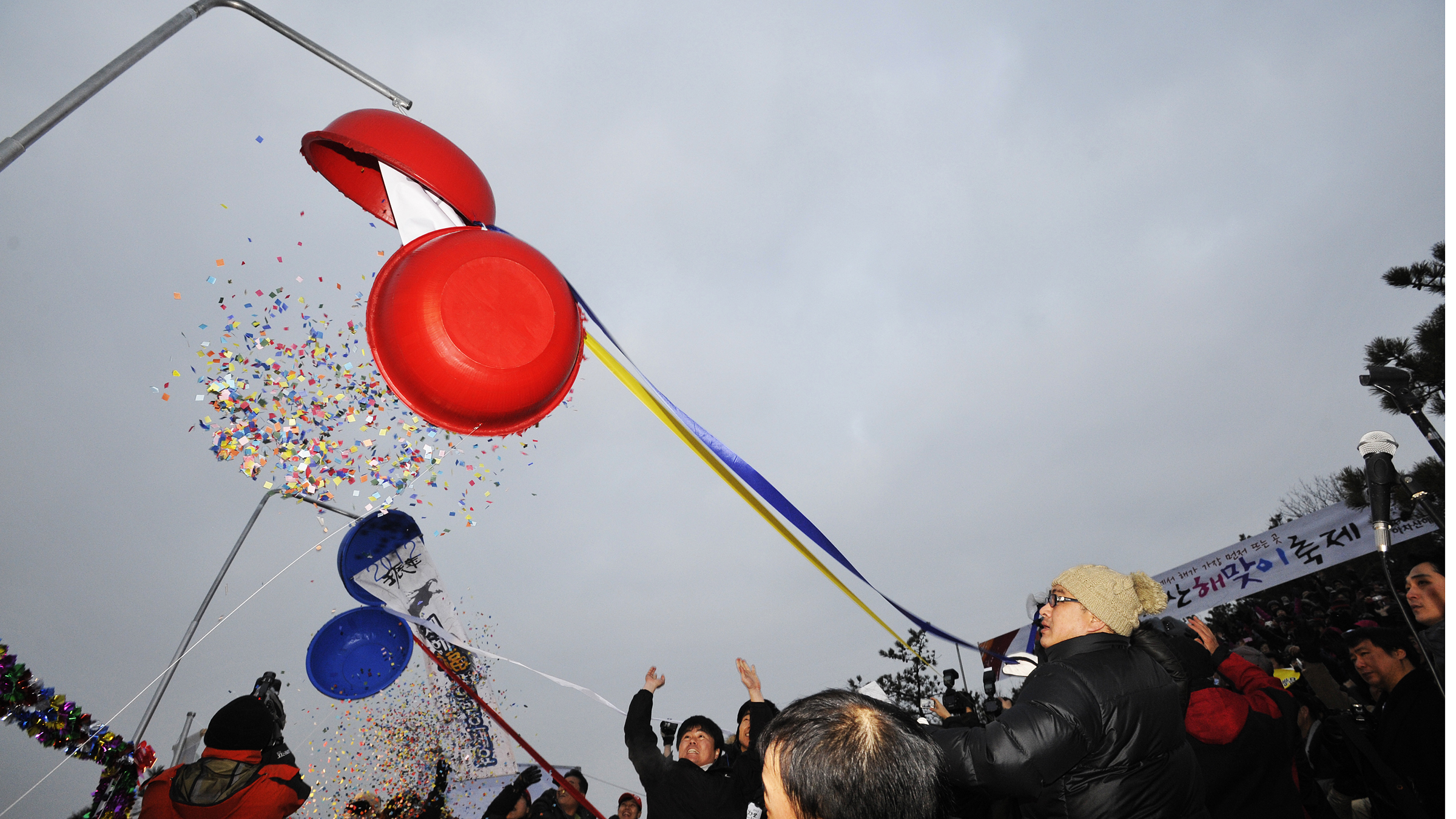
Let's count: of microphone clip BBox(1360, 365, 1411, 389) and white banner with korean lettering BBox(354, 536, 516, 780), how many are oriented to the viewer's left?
1

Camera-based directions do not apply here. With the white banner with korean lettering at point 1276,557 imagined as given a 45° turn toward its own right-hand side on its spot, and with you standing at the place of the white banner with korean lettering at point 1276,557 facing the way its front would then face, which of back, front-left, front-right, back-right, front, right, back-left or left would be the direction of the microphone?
left

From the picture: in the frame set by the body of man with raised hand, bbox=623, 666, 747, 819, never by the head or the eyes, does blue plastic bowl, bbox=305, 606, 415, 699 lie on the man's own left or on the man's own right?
on the man's own right

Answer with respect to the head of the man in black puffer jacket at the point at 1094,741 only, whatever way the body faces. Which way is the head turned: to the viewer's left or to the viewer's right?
to the viewer's left

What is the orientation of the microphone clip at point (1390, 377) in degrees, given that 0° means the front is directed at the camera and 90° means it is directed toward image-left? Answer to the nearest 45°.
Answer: approximately 90°

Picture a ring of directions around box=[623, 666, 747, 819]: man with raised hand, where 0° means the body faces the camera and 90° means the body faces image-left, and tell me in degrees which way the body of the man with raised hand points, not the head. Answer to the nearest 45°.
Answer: approximately 45°

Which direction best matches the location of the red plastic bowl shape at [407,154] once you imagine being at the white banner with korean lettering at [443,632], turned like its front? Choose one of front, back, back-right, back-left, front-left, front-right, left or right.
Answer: front

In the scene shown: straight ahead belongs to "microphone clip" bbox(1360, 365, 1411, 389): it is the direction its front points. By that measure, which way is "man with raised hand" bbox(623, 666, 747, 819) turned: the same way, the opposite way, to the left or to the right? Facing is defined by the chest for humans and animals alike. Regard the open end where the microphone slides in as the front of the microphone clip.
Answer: to the left

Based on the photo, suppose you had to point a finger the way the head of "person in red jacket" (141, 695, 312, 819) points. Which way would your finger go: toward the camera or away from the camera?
away from the camera

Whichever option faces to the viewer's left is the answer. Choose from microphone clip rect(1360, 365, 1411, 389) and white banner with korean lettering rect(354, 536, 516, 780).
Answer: the microphone clip

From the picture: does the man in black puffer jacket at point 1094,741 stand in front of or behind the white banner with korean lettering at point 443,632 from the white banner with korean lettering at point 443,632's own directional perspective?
in front

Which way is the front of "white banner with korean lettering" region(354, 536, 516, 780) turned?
toward the camera

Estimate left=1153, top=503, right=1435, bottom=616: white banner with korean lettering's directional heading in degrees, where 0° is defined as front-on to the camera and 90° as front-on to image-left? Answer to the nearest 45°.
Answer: approximately 45°
